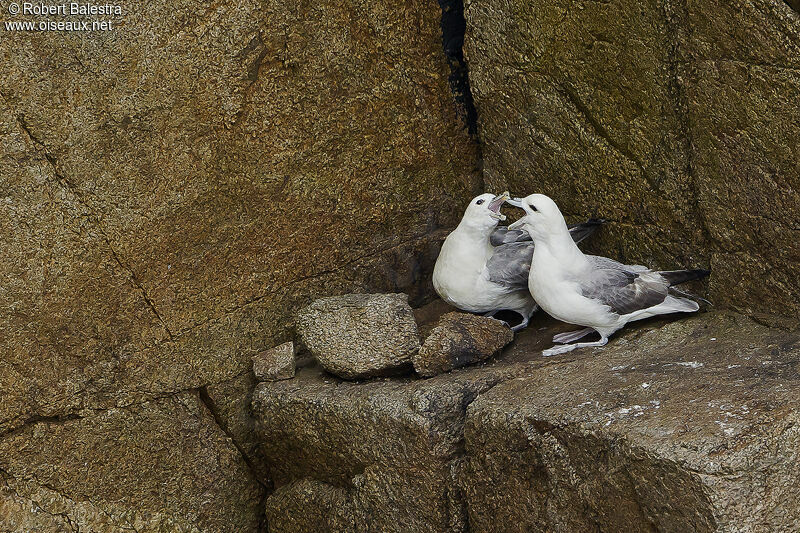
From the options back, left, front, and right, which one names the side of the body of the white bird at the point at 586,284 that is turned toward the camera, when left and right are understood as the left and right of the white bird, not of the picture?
left

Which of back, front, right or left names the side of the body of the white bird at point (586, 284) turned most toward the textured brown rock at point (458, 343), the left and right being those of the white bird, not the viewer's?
front

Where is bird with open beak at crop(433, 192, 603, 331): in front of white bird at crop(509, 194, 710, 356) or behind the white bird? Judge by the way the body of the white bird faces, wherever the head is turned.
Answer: in front
